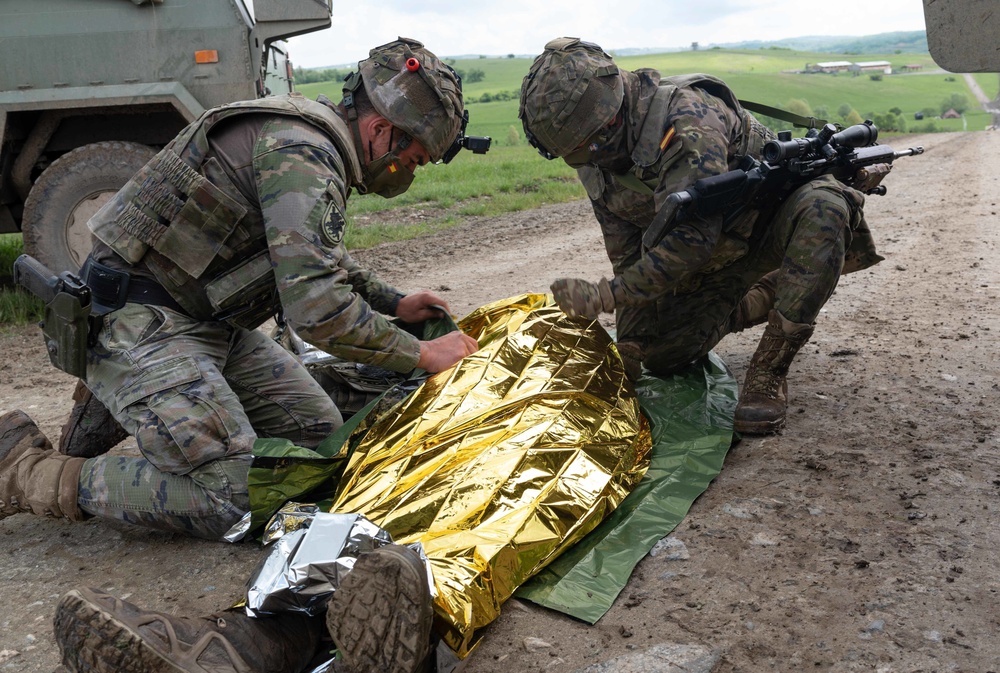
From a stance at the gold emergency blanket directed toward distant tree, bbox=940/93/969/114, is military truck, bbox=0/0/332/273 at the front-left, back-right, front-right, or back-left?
front-left

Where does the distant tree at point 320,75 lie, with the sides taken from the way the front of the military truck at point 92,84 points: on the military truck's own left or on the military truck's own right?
on the military truck's own left

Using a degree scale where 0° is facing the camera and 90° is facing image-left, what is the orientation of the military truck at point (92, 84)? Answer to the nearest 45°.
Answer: approximately 270°

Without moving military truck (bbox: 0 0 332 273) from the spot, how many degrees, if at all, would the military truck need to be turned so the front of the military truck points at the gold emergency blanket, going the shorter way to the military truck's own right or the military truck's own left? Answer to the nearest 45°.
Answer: approximately 90° to the military truck's own right

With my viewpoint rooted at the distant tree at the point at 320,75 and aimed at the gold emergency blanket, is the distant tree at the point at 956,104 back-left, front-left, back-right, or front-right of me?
front-left

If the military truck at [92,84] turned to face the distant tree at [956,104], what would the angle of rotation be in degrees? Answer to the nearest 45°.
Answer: approximately 45° to its left

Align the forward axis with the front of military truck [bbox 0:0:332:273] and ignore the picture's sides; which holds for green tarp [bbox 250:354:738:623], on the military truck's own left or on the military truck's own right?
on the military truck's own right

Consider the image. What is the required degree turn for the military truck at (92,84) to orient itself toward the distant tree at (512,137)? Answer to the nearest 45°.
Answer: approximately 45° to its left

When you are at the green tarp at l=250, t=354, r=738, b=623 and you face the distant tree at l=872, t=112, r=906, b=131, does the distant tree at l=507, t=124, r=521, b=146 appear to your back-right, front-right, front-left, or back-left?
front-left

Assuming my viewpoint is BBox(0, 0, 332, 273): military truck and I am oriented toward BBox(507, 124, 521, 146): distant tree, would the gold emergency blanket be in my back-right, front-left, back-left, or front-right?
back-right
